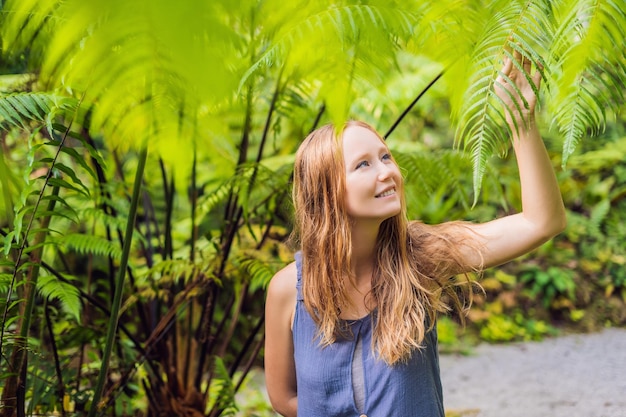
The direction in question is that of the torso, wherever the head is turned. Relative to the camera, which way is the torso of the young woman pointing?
toward the camera

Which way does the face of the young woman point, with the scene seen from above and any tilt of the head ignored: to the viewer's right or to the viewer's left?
to the viewer's right
